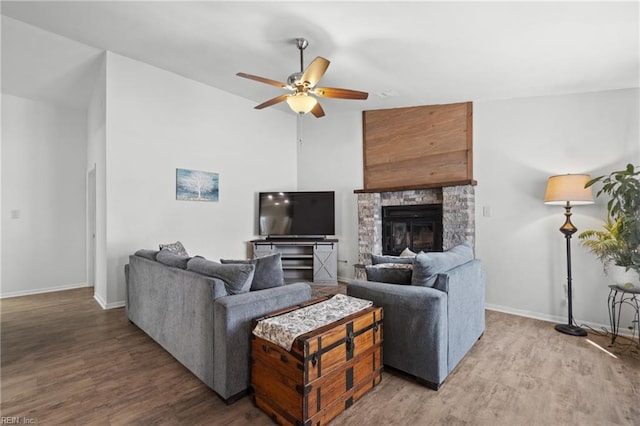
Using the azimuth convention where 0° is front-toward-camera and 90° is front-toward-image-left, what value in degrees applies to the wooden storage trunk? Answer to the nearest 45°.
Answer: approximately 315°

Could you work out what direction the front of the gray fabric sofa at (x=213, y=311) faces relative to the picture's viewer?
facing away from the viewer and to the right of the viewer

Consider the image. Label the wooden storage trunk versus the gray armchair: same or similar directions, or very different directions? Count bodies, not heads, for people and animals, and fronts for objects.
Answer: very different directions

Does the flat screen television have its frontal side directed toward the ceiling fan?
yes

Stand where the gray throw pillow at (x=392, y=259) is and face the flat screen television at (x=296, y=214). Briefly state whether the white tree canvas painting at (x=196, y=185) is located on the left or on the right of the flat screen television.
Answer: left

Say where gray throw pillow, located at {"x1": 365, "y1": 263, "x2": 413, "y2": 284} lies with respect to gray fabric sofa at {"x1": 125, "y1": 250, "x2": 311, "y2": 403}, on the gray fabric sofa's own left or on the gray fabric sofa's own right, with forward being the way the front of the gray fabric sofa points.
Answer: on the gray fabric sofa's own right

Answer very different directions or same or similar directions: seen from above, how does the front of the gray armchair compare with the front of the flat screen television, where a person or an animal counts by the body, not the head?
very different directions

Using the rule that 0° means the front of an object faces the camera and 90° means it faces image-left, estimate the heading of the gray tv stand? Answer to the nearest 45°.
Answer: approximately 0°

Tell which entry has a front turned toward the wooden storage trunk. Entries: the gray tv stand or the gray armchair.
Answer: the gray tv stand

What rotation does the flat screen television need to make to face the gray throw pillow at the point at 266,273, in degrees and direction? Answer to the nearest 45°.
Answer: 0° — it already faces it
